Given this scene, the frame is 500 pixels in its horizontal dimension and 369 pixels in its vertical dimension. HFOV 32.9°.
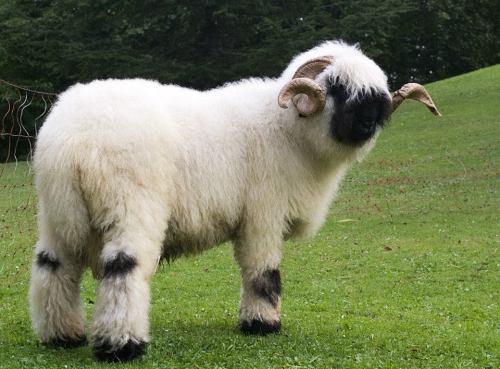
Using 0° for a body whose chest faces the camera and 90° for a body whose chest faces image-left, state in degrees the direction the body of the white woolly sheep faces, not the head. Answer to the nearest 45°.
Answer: approximately 225°
